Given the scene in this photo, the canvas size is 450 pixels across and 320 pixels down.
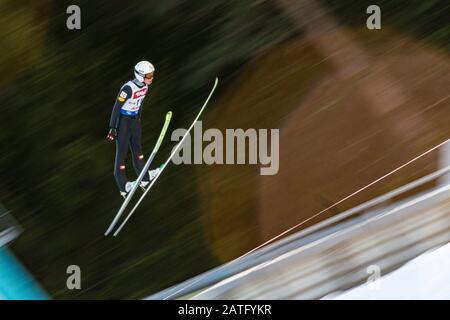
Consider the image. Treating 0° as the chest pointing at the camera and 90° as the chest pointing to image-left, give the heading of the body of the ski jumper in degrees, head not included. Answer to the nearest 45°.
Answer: approximately 315°
